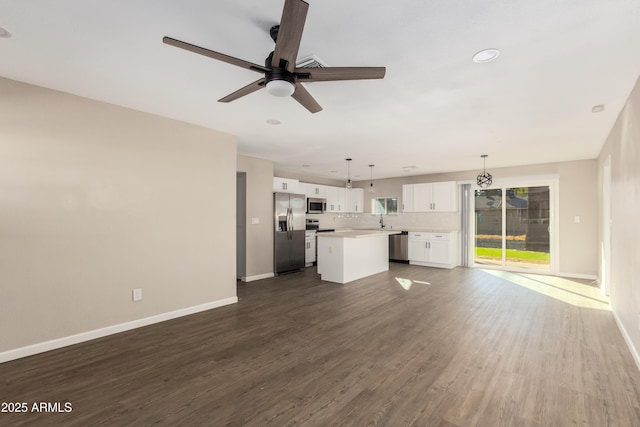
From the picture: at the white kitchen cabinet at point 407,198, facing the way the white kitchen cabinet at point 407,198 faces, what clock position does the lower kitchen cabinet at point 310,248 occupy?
The lower kitchen cabinet is roughly at 2 o'clock from the white kitchen cabinet.

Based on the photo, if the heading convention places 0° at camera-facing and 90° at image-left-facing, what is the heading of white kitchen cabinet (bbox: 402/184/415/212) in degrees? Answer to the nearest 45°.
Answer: approximately 0°

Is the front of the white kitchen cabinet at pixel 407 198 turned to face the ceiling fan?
yes

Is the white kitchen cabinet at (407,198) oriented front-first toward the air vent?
yes

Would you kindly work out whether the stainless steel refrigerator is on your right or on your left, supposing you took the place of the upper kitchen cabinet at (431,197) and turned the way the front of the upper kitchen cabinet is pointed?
on your right

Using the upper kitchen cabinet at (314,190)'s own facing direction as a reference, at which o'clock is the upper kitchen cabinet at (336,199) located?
the upper kitchen cabinet at (336,199) is roughly at 9 o'clock from the upper kitchen cabinet at (314,190).

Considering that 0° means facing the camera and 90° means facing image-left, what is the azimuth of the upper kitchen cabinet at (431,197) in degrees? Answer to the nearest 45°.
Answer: approximately 0°

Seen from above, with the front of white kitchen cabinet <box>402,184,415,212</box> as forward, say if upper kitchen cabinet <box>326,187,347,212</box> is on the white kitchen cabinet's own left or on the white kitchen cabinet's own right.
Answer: on the white kitchen cabinet's own right
